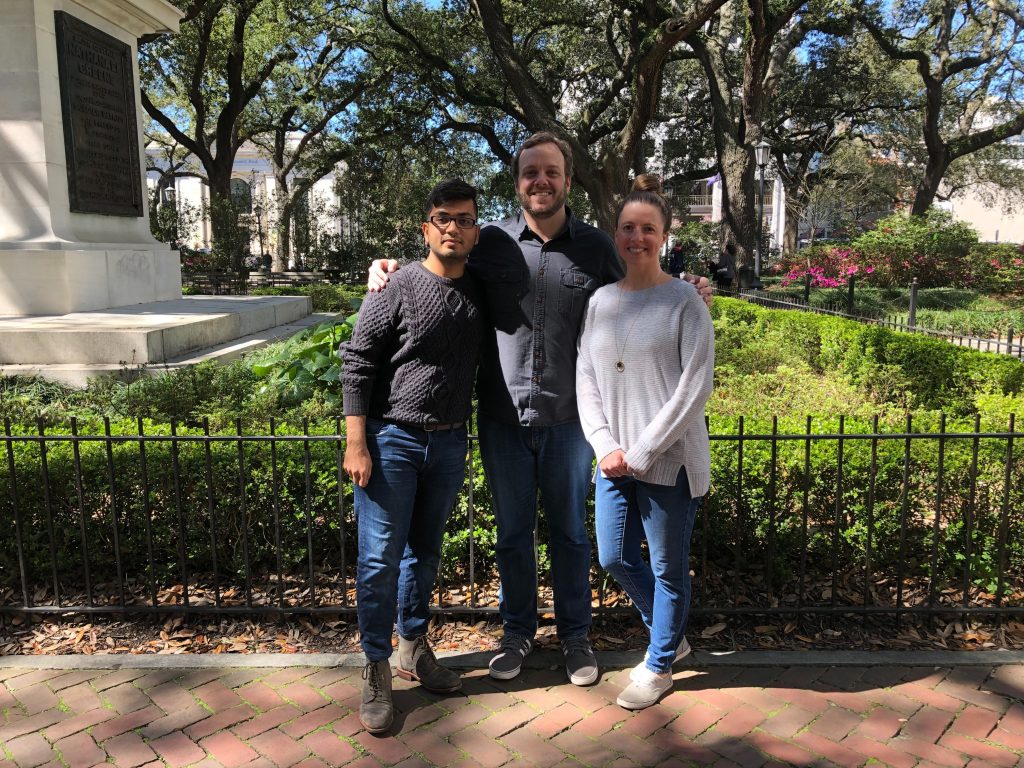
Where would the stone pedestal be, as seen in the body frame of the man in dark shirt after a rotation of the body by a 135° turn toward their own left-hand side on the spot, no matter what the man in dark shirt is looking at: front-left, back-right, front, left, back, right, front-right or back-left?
left

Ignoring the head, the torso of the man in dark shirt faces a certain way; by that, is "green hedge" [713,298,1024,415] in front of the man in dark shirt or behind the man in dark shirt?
behind

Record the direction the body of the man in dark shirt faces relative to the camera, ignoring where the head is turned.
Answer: toward the camera

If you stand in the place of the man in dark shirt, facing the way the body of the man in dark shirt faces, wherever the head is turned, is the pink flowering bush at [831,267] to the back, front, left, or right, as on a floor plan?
back

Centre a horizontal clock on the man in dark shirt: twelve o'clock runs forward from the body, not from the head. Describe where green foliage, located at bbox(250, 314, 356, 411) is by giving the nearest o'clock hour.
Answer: The green foliage is roughly at 5 o'clock from the man in dark shirt.

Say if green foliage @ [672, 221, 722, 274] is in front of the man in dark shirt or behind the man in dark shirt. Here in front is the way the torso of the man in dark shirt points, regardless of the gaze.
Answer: behind

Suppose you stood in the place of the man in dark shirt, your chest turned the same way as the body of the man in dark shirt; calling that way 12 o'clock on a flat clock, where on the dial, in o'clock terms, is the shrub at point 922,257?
The shrub is roughly at 7 o'clock from the man in dark shirt.
